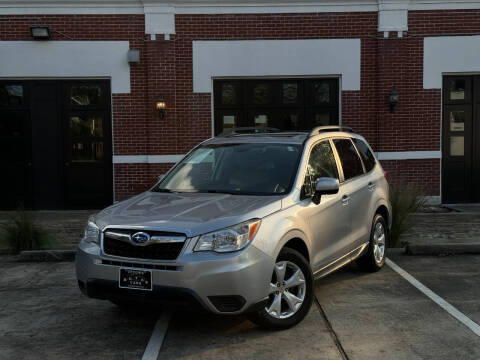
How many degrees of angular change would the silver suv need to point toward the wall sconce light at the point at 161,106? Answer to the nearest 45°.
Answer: approximately 135° to its right

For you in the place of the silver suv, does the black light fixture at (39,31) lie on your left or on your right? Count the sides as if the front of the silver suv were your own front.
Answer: on your right

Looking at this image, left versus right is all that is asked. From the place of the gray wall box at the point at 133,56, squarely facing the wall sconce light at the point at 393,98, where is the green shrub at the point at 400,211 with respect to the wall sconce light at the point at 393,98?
right

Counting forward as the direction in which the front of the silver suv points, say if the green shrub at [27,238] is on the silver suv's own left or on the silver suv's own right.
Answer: on the silver suv's own right

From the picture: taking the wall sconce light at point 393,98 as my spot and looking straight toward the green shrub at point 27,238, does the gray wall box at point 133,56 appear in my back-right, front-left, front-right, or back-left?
front-right

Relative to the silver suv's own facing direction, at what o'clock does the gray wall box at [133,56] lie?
The gray wall box is roughly at 4 o'clock from the silver suv.

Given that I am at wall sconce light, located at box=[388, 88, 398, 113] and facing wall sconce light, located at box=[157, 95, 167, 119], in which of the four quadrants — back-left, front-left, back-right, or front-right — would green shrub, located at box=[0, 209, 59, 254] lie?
front-left

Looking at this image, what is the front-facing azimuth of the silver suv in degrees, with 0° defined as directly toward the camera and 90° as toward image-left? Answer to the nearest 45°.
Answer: approximately 45°

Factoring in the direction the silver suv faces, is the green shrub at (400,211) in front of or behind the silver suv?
behind

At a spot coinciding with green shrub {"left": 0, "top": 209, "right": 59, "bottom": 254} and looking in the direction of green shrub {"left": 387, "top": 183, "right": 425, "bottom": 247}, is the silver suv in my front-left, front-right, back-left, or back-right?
front-right
